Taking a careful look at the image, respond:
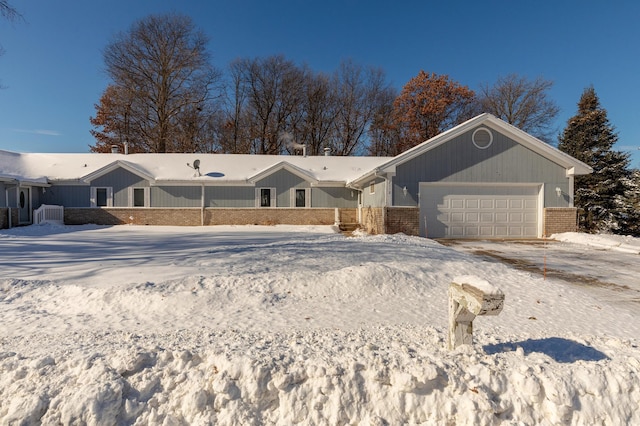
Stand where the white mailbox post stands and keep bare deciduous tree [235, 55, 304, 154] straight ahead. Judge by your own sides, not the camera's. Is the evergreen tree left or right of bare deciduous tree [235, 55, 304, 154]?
right

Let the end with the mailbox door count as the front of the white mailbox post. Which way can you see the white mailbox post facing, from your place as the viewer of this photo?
facing the viewer and to the right of the viewer

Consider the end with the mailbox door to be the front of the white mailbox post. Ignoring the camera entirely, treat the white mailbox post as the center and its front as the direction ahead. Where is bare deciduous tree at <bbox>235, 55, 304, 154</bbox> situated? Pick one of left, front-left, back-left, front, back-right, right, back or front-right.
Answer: back

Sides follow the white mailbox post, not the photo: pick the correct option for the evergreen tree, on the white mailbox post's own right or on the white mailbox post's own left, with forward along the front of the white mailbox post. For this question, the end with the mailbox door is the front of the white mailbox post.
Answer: on the white mailbox post's own left

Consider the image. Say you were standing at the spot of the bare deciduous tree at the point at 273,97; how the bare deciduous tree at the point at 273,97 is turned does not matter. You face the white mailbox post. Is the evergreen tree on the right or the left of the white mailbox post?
left
